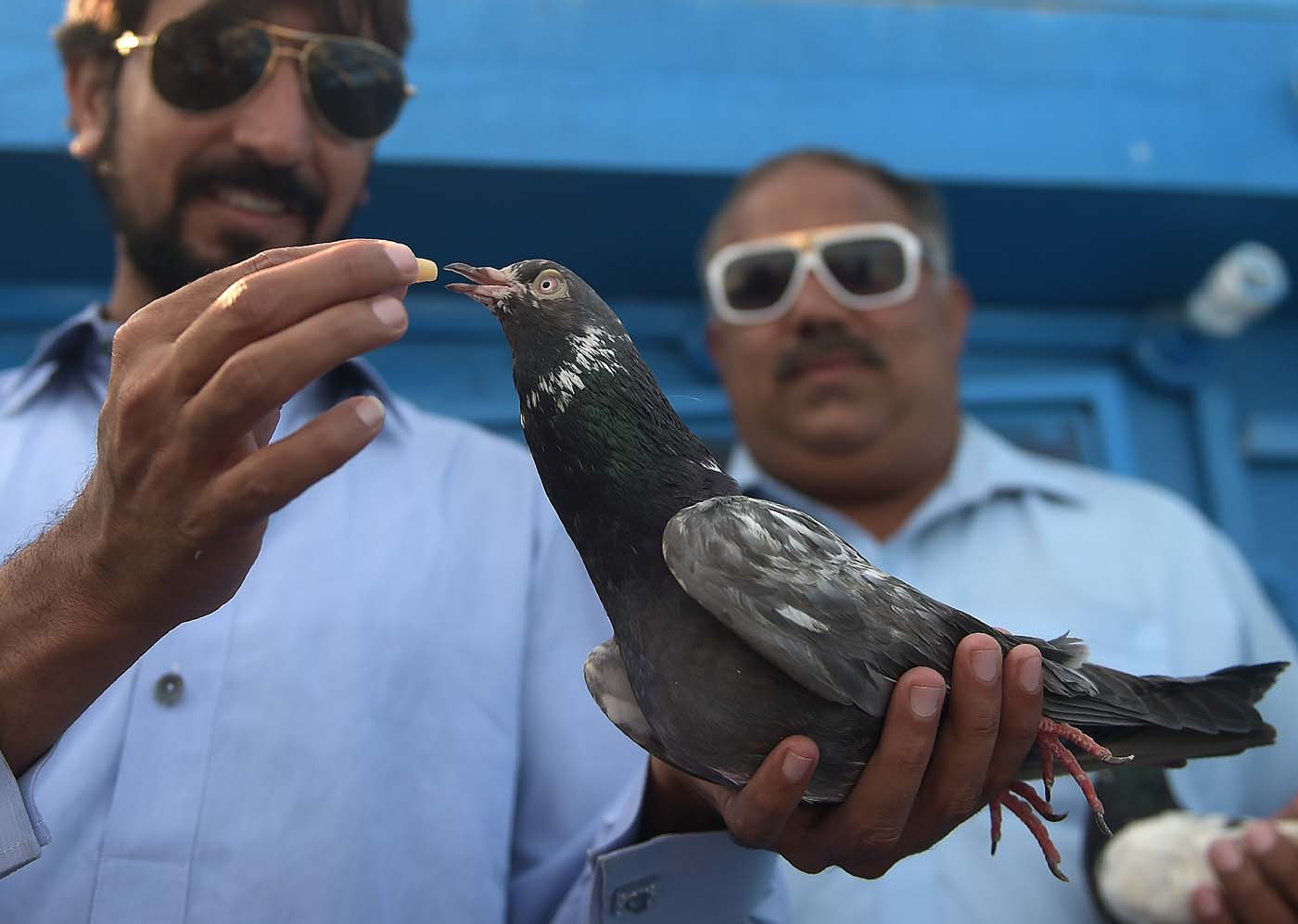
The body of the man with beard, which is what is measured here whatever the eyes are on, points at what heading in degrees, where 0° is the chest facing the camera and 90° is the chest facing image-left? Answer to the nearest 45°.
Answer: approximately 0°

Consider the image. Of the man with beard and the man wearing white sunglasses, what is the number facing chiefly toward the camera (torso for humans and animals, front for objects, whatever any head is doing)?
2

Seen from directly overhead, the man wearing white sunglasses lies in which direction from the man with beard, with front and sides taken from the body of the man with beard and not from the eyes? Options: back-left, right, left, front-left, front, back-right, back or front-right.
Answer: back-left

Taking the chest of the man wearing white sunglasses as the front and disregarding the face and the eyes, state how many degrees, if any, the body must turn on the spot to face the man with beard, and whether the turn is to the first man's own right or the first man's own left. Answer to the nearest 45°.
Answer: approximately 45° to the first man's own right

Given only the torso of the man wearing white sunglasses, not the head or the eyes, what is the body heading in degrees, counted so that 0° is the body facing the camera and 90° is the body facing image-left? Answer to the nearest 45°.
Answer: approximately 0°
